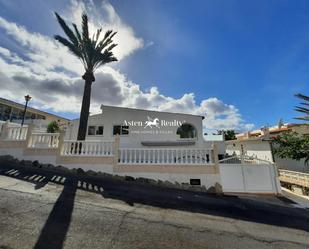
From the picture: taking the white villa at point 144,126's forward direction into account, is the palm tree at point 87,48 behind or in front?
in front

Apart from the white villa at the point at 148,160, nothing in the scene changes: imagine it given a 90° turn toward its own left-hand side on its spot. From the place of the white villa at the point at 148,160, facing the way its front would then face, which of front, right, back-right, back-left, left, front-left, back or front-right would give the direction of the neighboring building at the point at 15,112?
back-left

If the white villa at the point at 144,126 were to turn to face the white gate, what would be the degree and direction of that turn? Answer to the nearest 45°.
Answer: approximately 45° to its left

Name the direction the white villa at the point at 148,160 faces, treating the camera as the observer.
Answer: facing the viewer

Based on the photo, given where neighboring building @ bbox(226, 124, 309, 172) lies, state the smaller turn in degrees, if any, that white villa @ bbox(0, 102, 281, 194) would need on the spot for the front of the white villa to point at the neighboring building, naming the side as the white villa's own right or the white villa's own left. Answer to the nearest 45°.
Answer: approximately 135° to the white villa's own left

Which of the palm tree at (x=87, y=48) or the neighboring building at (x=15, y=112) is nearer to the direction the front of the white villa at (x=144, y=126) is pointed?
the palm tree

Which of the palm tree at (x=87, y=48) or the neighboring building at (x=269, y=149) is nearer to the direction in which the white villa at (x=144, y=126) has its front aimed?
the palm tree
